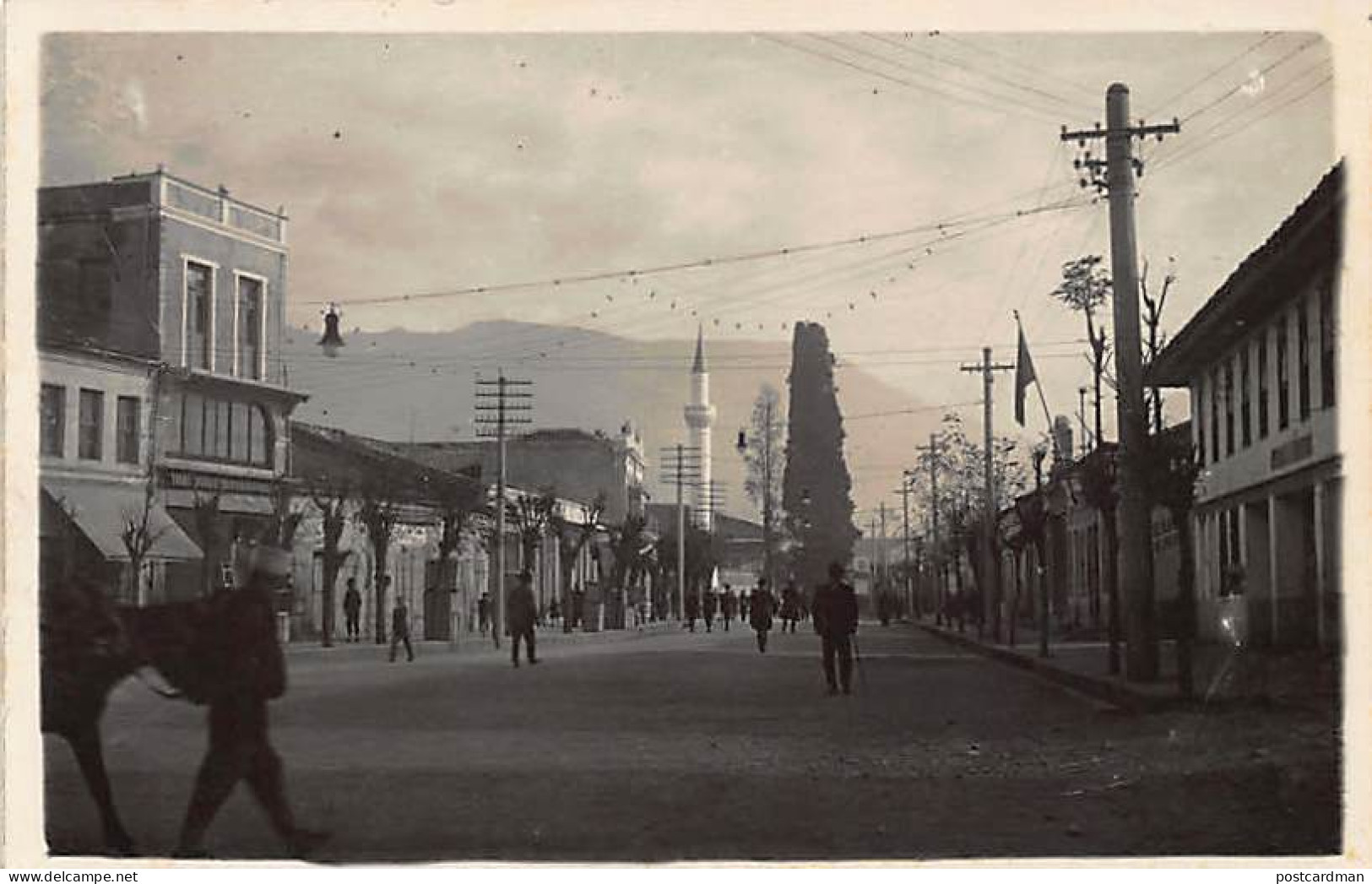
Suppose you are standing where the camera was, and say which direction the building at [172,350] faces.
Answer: facing the viewer and to the right of the viewer

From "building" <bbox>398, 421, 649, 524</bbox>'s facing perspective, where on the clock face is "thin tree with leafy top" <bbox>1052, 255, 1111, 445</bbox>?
The thin tree with leafy top is roughly at 1 o'clock from the building.

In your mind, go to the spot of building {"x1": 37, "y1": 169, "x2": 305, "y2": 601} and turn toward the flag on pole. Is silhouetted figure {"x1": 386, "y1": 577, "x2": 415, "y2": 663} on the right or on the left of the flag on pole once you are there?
left

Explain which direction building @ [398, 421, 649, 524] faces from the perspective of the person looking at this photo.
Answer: facing to the right of the viewer
